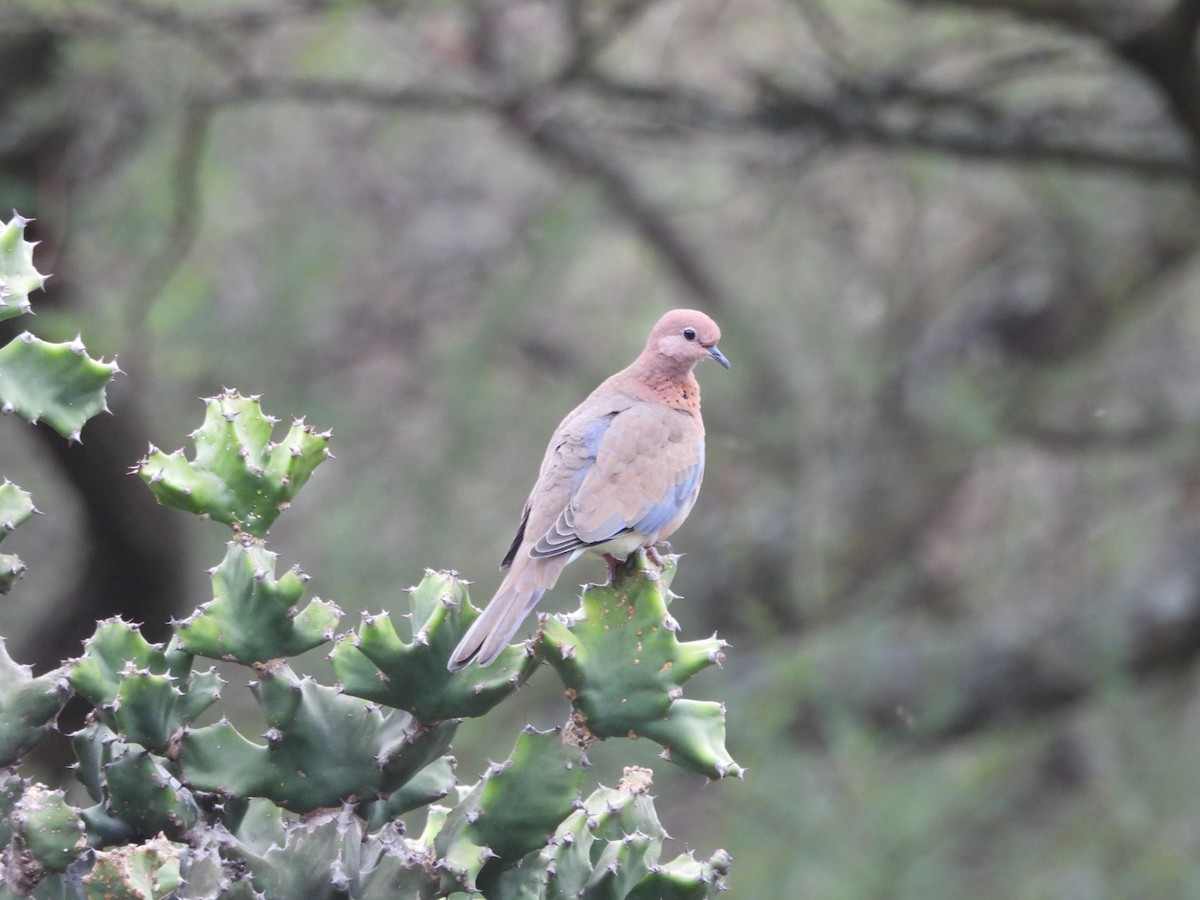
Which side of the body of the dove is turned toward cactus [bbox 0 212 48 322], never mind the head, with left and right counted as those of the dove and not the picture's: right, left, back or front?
back

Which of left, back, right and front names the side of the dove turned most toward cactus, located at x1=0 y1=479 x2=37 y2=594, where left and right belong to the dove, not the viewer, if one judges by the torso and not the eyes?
back

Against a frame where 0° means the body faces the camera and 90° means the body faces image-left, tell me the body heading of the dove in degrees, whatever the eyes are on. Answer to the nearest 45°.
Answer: approximately 225°
